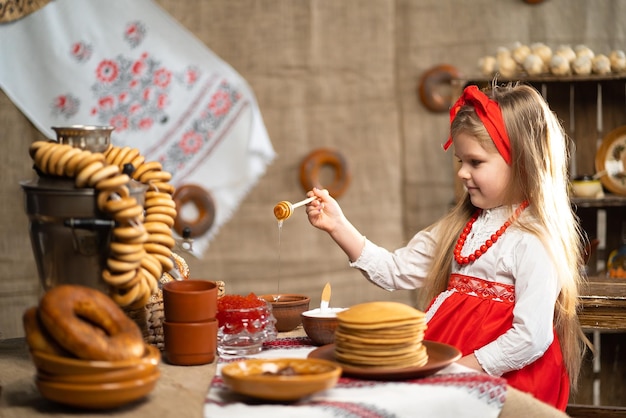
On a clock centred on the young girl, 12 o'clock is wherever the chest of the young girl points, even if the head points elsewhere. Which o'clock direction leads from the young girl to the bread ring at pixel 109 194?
The bread ring is roughly at 12 o'clock from the young girl.

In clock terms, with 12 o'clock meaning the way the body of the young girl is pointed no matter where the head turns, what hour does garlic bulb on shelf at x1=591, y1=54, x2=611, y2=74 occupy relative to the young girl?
The garlic bulb on shelf is roughly at 5 o'clock from the young girl.

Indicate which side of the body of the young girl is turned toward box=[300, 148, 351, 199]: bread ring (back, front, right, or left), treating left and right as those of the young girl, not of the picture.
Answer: right

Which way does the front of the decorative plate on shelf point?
toward the camera

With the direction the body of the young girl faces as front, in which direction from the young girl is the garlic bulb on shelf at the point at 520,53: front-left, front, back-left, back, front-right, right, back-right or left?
back-right

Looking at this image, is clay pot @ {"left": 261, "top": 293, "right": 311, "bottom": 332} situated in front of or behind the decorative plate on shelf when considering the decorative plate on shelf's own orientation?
in front

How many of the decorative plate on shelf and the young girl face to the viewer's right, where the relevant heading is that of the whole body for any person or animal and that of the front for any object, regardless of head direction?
0

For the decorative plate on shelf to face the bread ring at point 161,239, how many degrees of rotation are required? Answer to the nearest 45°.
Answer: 0° — it already faces it

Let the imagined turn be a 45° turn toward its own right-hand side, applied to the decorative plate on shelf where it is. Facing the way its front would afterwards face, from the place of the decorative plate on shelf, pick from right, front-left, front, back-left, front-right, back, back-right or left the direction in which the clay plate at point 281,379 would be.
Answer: front-left

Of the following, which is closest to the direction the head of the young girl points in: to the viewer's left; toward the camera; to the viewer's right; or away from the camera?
to the viewer's left

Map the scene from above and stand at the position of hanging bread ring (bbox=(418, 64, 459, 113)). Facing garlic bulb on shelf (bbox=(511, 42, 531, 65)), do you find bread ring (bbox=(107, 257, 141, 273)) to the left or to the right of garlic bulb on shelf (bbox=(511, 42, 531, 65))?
right

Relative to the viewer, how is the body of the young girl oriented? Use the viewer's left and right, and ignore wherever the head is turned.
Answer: facing the viewer and to the left of the viewer

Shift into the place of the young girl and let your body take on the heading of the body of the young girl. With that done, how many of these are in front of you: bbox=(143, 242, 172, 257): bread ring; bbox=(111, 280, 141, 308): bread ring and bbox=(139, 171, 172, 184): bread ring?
3

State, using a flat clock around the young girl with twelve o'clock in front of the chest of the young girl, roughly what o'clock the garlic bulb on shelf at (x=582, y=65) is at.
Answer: The garlic bulb on shelf is roughly at 5 o'clock from the young girl.

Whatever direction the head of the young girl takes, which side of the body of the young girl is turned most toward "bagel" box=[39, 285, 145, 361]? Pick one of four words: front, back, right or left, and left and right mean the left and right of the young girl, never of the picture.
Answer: front

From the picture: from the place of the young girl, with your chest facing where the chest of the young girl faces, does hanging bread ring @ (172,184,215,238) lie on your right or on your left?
on your right

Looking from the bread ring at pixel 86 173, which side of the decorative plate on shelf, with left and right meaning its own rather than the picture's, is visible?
front
